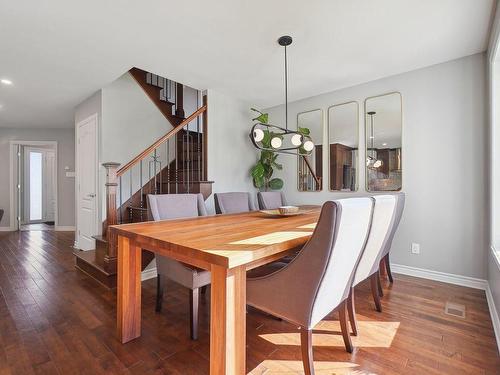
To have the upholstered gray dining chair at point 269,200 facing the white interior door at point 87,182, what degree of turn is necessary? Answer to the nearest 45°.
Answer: approximately 135° to its right

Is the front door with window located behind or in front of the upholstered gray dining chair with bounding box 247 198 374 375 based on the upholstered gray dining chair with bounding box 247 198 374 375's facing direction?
in front

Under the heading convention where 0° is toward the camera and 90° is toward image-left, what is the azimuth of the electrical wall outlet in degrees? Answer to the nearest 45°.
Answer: approximately 0°

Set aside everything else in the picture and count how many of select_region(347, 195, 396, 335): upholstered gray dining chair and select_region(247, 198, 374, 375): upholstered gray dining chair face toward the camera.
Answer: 0

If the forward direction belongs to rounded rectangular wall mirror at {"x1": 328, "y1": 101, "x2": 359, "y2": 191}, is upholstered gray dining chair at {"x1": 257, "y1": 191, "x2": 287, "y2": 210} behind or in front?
in front

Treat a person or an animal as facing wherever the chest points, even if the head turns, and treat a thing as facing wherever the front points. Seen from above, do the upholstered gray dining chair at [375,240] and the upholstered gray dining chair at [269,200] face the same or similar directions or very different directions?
very different directions

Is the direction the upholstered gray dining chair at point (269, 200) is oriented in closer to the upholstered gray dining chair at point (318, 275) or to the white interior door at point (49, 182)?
the upholstered gray dining chair

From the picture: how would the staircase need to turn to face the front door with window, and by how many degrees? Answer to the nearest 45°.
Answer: approximately 90° to its right

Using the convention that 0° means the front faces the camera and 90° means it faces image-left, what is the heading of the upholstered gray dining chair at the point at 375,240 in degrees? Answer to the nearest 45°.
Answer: approximately 135°

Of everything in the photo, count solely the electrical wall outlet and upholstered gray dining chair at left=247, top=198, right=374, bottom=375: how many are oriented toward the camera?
1

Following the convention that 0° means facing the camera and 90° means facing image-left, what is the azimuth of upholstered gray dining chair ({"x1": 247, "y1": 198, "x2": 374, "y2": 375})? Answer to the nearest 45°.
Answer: approximately 135°

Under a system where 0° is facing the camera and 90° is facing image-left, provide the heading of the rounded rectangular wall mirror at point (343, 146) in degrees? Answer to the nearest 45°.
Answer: approximately 45°
